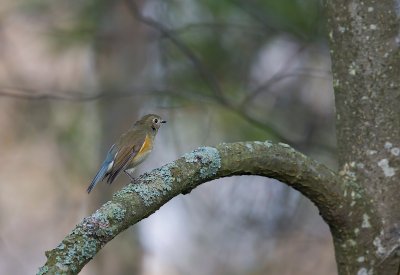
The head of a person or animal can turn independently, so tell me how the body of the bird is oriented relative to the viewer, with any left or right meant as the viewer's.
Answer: facing to the right of the viewer

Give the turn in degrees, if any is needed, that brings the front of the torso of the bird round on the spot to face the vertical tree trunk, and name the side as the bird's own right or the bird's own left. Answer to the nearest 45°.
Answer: approximately 45° to the bird's own right
